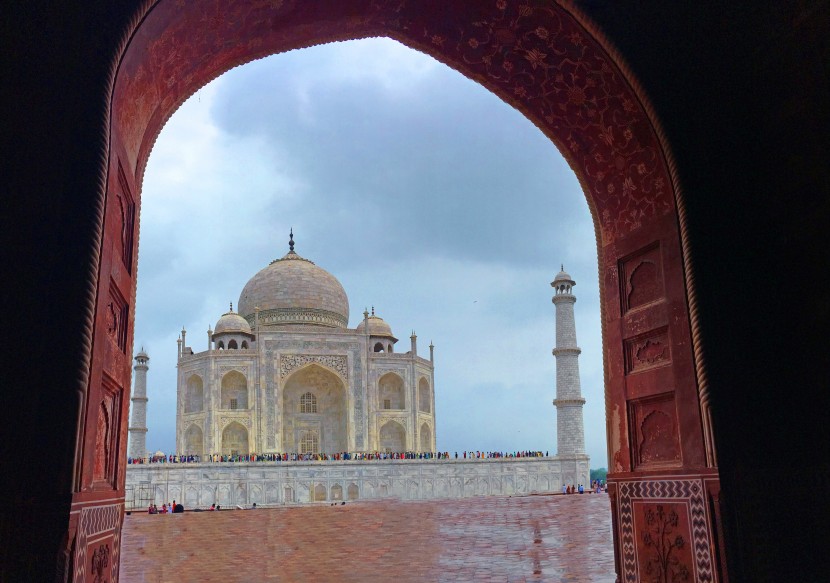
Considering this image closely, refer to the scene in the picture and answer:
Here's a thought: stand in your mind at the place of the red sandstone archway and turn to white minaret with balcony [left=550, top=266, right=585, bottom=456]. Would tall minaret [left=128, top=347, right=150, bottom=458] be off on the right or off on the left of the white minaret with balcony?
left

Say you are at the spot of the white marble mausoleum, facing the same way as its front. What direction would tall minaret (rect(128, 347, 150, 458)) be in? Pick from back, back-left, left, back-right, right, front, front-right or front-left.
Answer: back-right

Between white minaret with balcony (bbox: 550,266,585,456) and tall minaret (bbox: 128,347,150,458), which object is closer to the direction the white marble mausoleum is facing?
the white minaret with balcony

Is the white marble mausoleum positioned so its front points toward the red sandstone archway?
yes

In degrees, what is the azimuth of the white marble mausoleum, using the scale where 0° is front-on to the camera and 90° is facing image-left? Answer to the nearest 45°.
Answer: approximately 0°

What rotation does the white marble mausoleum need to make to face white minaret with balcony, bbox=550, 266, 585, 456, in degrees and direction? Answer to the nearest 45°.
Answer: approximately 90° to its left
